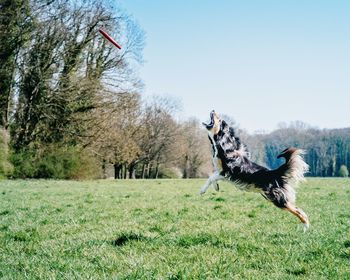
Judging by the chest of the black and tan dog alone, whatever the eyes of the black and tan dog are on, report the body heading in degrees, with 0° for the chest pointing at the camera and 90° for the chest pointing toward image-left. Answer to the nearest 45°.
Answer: approximately 90°
